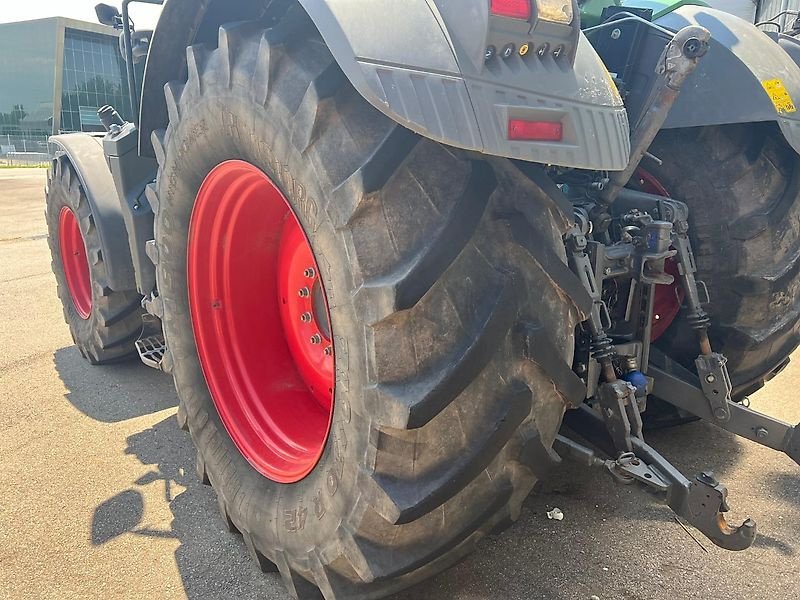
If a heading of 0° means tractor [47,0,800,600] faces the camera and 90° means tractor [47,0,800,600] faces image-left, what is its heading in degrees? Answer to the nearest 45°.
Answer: approximately 135°
